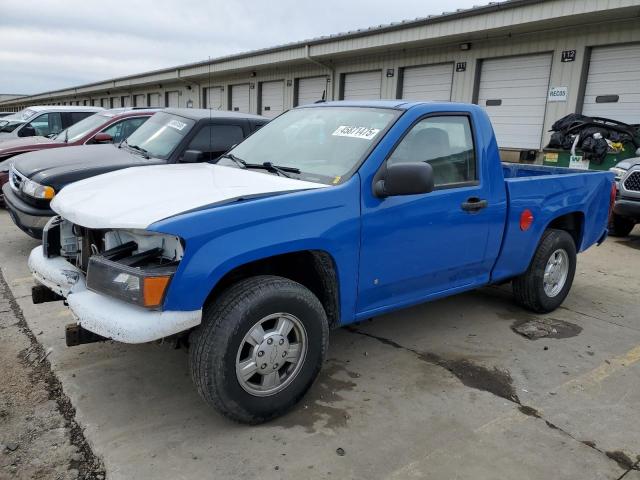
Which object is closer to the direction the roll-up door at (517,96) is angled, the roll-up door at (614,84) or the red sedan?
the red sedan

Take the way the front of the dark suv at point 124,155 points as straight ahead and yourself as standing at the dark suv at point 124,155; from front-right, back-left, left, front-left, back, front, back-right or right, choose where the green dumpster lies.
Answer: back-left

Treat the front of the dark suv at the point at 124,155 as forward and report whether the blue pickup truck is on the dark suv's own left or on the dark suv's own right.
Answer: on the dark suv's own left

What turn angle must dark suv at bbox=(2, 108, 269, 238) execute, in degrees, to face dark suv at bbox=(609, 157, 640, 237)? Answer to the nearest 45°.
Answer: approximately 135° to its left

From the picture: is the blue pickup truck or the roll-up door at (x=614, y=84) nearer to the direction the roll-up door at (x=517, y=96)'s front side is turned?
the blue pickup truck

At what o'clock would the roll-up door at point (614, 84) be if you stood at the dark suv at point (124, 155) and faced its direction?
The roll-up door is roughly at 7 o'clock from the dark suv.

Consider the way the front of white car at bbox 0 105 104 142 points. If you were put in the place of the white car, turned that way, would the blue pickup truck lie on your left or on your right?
on your left
